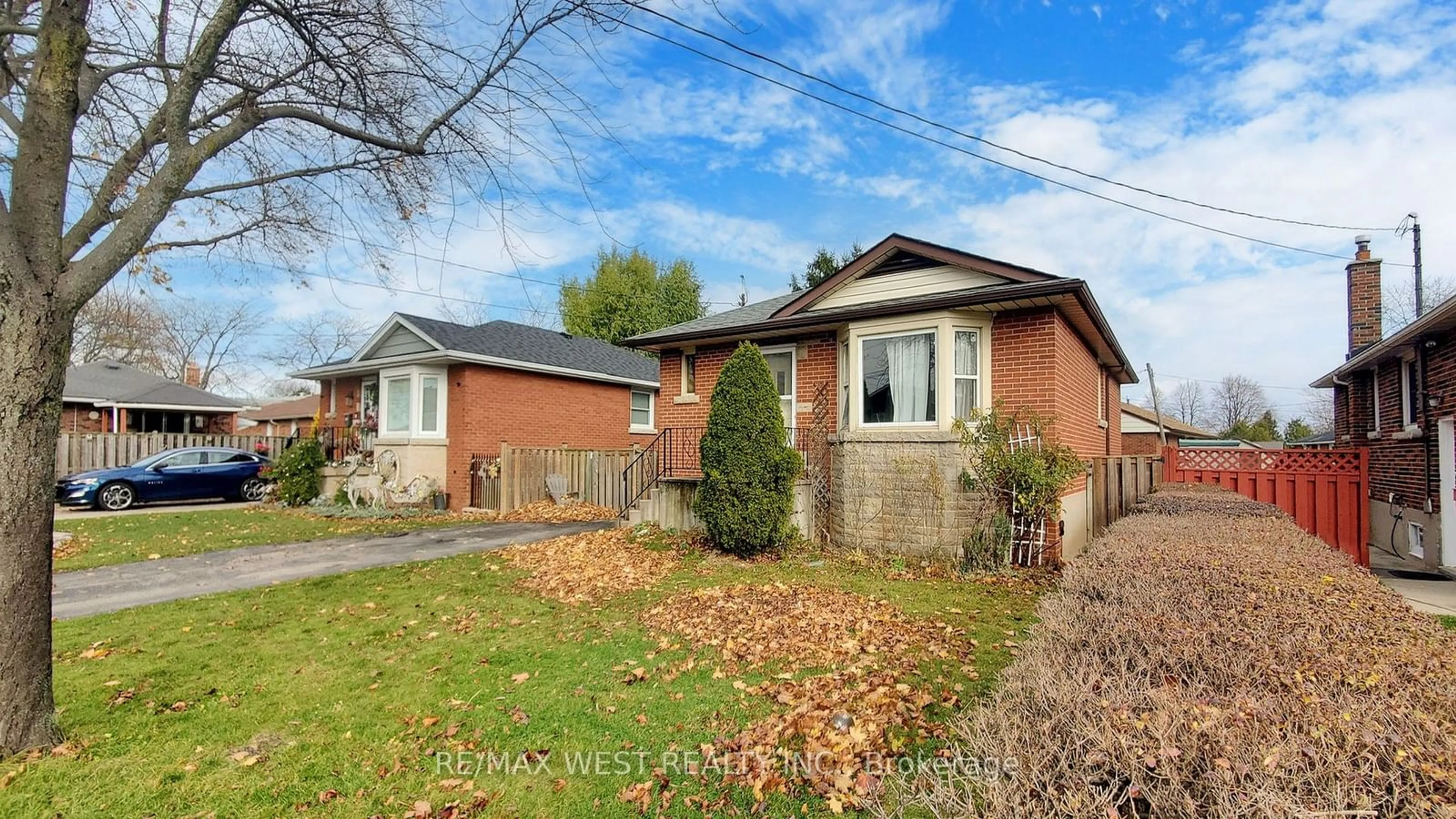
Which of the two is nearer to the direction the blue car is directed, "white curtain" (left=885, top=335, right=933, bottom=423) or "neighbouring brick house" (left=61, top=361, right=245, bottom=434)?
the neighbouring brick house

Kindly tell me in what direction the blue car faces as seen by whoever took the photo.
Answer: facing to the left of the viewer

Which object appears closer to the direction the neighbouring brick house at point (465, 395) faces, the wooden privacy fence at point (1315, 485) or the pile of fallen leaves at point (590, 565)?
the pile of fallen leaves

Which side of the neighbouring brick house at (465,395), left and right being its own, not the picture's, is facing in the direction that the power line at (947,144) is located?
left

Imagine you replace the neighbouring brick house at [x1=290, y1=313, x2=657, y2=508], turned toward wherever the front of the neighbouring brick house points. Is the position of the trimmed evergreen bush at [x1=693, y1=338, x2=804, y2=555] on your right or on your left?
on your left

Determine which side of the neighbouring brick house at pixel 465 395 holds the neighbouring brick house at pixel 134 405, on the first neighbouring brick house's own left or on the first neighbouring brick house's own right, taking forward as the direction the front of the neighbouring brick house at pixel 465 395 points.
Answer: on the first neighbouring brick house's own right

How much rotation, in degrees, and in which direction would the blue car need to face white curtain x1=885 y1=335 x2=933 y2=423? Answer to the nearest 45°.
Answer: approximately 135° to its left

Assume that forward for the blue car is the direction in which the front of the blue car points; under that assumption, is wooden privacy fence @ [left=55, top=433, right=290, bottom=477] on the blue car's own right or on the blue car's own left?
on the blue car's own right

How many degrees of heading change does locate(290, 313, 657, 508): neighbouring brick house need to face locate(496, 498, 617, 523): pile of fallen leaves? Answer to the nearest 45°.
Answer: approximately 90° to its left

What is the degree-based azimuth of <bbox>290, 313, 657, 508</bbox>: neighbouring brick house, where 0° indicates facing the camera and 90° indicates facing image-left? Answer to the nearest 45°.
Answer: approximately 45°

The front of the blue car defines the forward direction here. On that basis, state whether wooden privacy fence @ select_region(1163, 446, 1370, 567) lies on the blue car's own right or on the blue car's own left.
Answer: on the blue car's own left
